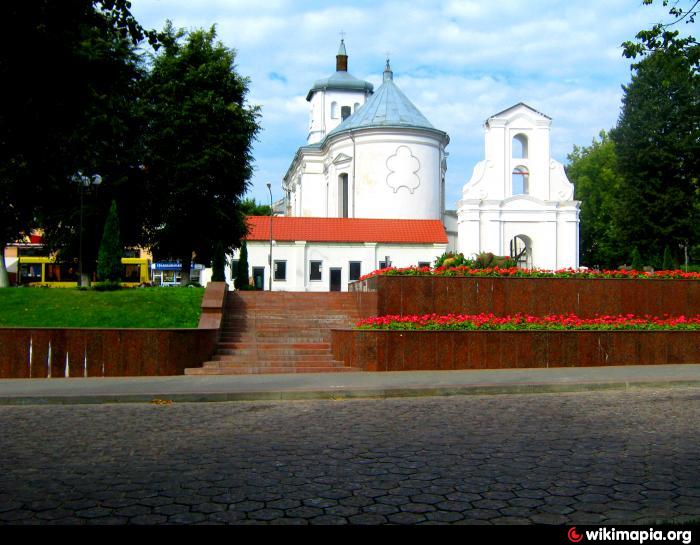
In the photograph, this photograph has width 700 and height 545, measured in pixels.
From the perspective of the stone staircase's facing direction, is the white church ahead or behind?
behind

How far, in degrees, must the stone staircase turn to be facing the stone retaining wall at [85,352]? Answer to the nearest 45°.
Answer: approximately 45° to its right

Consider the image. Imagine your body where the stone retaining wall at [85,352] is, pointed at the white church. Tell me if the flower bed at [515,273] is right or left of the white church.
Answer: right

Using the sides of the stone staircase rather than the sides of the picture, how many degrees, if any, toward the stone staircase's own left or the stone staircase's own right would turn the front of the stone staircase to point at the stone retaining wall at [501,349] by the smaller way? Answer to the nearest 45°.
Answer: approximately 45° to the stone staircase's own left

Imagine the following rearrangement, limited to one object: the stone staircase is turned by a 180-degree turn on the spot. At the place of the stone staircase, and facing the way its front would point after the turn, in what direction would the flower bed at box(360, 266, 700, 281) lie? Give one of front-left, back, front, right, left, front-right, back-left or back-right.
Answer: right

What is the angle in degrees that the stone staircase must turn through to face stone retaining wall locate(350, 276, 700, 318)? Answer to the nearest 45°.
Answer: approximately 90° to its left

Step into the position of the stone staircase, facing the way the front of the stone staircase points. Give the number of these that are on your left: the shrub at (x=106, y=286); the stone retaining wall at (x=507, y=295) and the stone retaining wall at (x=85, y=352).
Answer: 1

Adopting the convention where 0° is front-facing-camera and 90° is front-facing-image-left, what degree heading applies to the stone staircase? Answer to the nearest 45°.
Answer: approximately 0°

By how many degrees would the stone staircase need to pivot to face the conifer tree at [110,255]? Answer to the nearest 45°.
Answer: approximately 135° to its right

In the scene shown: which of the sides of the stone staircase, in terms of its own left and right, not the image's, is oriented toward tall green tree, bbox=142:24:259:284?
back

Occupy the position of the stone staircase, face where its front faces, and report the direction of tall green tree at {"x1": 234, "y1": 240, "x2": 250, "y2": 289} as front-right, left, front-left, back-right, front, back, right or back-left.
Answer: back

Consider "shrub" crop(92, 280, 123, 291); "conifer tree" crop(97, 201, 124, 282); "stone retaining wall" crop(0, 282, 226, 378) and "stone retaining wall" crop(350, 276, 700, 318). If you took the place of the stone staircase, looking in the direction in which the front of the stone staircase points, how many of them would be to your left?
1
